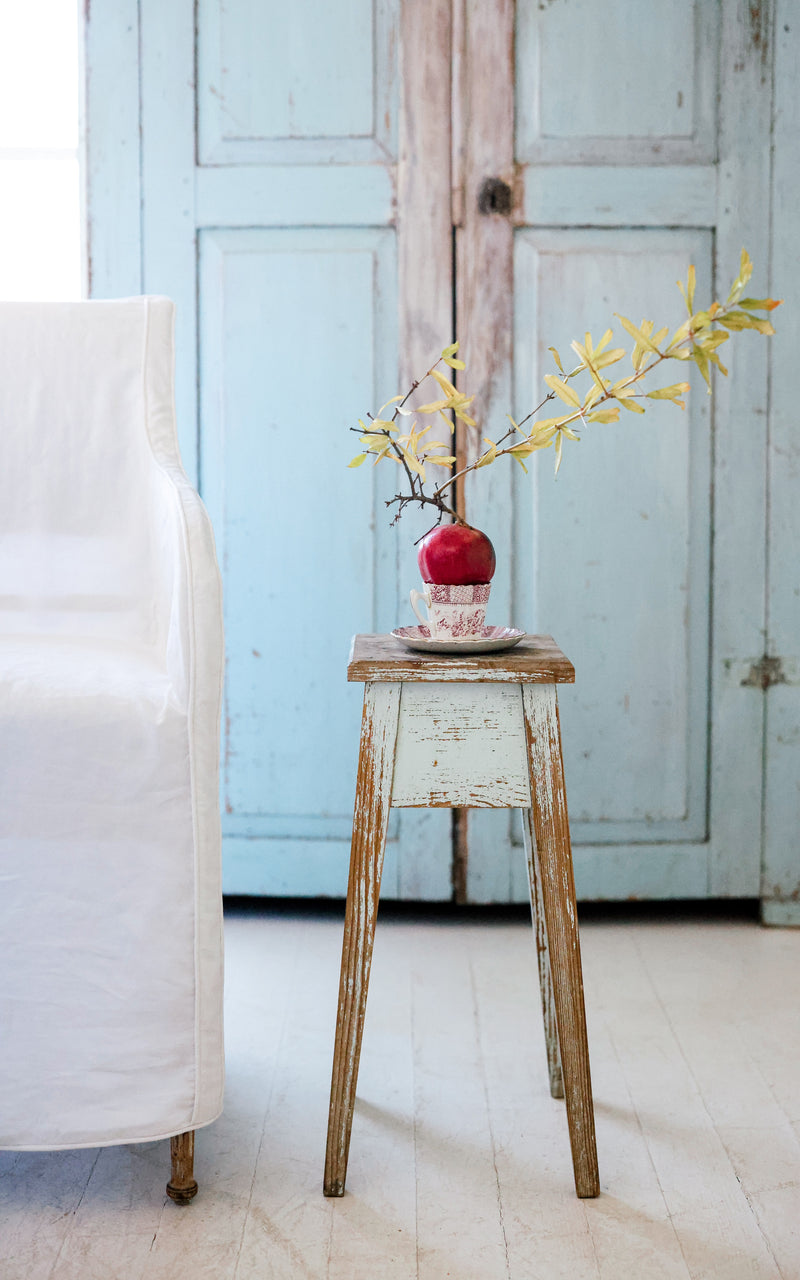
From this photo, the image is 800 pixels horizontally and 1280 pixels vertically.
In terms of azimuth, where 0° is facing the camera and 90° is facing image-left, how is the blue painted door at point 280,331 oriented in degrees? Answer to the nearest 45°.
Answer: approximately 0°

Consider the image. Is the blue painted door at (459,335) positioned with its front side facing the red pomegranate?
yes

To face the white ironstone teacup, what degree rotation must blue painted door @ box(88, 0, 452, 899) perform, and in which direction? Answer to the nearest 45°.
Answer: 0° — it already faces it

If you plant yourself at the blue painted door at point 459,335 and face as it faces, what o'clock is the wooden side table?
The wooden side table is roughly at 12 o'clock from the blue painted door.
